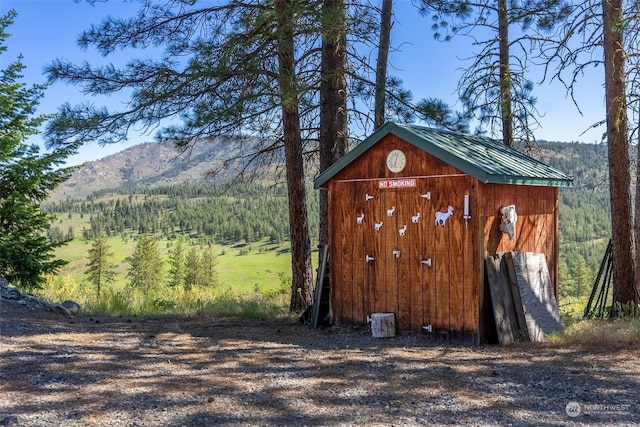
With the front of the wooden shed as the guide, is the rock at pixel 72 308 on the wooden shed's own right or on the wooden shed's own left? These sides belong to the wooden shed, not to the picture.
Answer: on the wooden shed's own right

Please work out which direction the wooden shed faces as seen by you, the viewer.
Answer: facing the viewer and to the left of the viewer

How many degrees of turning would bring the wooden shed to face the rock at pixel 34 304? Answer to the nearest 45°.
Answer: approximately 45° to its right

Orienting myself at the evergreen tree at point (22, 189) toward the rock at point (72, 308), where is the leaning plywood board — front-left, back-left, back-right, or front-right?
front-left

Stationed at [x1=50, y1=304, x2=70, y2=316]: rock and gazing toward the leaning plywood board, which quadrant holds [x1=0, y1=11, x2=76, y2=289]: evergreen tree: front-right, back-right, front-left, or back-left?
back-left

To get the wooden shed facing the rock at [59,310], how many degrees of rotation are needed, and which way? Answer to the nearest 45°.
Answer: approximately 45° to its right

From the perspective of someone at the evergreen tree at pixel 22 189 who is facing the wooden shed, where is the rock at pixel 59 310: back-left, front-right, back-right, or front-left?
front-right

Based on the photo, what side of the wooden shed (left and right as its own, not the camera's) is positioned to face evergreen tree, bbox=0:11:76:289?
right
